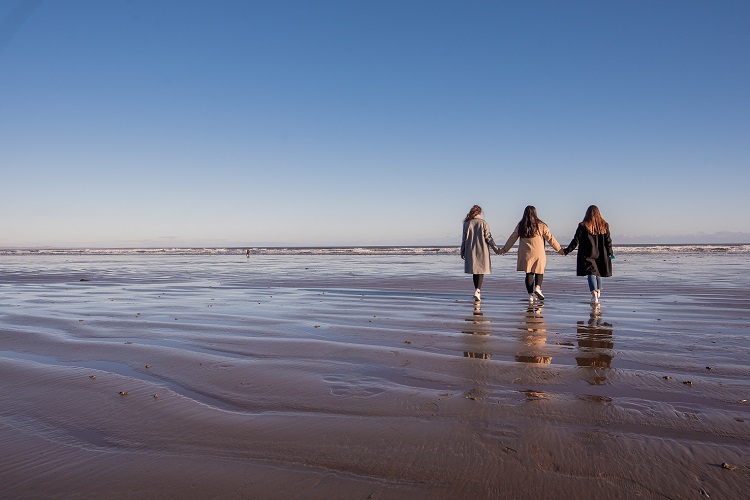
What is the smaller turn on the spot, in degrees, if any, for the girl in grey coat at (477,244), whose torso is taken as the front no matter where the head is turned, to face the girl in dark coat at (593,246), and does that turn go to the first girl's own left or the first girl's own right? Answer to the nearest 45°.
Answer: approximately 90° to the first girl's own right

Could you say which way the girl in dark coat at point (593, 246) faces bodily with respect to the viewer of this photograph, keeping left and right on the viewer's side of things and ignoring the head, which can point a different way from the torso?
facing away from the viewer

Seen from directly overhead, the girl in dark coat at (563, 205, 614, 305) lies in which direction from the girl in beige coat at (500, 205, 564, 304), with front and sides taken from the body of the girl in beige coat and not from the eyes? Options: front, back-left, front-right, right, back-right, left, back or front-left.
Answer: right

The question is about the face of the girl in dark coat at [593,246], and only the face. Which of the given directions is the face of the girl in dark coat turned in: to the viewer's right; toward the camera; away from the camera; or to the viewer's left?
away from the camera

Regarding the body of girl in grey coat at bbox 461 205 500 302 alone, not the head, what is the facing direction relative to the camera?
away from the camera

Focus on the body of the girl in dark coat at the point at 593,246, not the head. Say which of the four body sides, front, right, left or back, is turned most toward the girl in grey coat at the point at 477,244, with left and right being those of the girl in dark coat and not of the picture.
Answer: left

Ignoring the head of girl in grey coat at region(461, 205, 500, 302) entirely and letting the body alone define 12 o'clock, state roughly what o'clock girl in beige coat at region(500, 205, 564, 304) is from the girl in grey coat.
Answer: The girl in beige coat is roughly at 3 o'clock from the girl in grey coat.

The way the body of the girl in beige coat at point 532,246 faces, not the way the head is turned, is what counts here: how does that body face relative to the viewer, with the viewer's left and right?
facing away from the viewer

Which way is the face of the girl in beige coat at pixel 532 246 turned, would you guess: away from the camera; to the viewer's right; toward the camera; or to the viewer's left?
away from the camera

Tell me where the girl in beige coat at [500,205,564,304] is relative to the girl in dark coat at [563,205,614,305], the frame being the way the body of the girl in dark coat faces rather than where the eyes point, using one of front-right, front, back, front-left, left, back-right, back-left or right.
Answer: left
